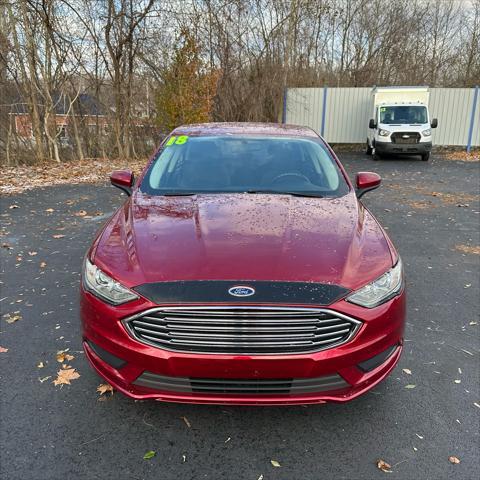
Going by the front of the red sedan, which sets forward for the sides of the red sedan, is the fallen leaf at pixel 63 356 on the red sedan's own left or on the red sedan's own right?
on the red sedan's own right

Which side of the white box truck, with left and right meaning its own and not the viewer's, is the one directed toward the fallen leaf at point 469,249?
front

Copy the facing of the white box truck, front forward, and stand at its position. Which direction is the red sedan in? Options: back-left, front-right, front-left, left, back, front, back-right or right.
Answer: front

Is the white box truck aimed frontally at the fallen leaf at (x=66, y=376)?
yes

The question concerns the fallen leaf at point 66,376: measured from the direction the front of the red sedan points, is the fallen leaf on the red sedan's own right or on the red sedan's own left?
on the red sedan's own right

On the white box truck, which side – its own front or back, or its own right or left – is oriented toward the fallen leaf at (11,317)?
front

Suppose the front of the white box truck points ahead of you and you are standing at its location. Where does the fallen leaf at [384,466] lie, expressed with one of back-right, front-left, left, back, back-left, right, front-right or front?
front

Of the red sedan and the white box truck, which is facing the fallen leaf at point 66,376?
the white box truck

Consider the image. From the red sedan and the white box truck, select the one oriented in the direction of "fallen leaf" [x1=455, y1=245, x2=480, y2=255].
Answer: the white box truck

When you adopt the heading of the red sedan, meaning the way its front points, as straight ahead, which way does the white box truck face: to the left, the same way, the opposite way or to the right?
the same way

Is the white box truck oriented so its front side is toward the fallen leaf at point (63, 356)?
yes

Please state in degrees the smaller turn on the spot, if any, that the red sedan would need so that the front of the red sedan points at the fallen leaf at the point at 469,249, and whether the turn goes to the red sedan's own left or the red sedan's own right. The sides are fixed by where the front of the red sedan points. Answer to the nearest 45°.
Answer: approximately 135° to the red sedan's own left

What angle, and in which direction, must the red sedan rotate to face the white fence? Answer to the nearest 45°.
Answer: approximately 180°

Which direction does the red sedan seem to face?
toward the camera

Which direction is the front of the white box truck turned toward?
toward the camera
